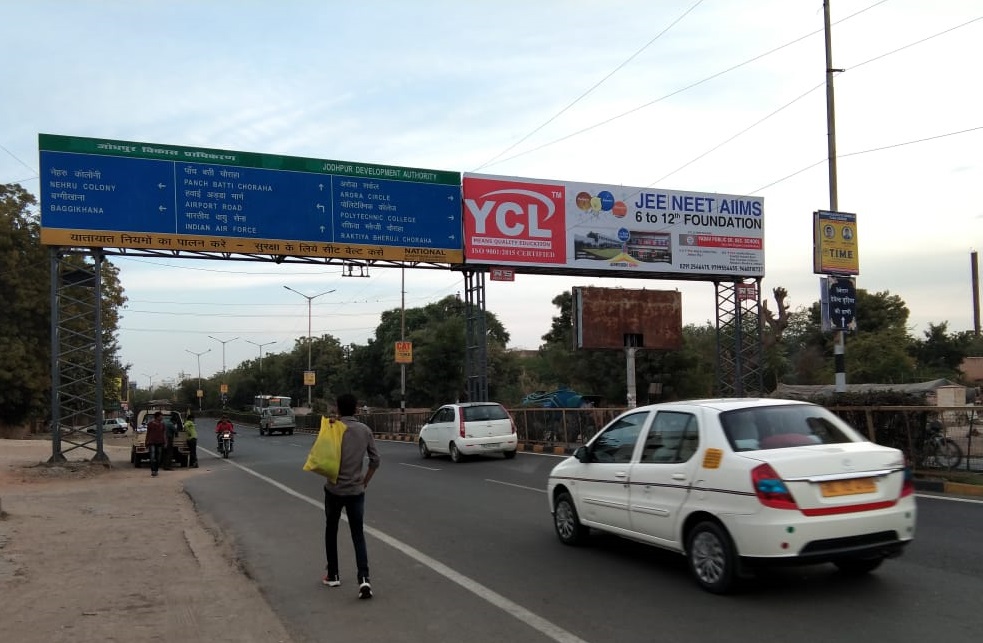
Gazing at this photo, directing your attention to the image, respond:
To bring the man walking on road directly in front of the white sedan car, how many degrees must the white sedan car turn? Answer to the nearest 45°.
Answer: approximately 45° to its left

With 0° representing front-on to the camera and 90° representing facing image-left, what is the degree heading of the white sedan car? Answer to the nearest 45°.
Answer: approximately 135°

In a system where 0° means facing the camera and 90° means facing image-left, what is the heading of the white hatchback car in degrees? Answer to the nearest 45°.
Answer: approximately 135°

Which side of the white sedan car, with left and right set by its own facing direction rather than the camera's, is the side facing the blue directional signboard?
front

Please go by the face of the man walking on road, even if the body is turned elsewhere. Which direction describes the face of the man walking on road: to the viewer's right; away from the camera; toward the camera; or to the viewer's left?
away from the camera

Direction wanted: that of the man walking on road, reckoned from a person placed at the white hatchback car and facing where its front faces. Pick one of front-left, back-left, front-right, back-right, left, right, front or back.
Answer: back-left

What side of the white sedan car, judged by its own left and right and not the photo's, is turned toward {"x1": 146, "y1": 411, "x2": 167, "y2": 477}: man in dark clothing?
front

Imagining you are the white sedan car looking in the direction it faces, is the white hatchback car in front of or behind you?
in front

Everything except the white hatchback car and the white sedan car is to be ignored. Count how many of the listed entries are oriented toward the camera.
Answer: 0
